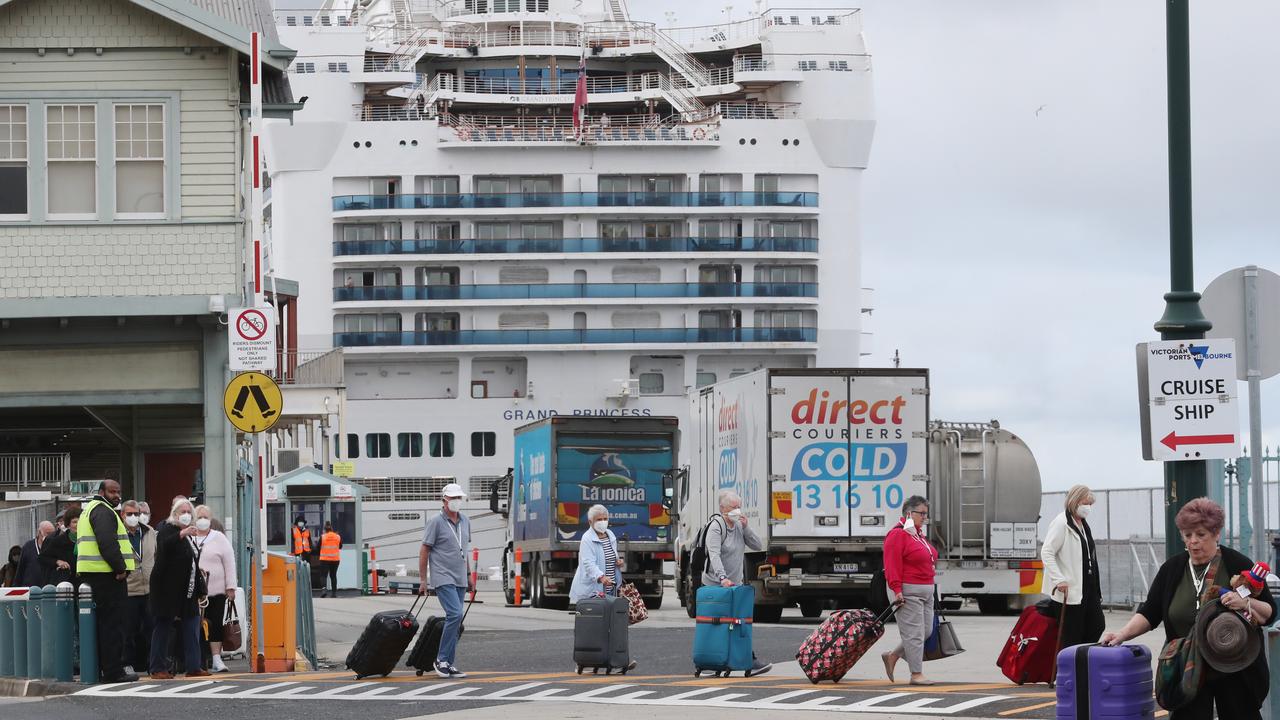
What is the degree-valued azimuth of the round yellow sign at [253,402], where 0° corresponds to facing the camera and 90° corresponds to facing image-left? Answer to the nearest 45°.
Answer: approximately 0°
